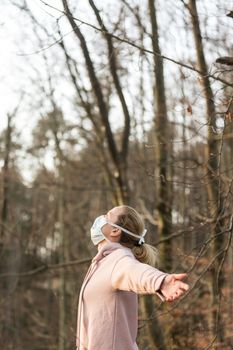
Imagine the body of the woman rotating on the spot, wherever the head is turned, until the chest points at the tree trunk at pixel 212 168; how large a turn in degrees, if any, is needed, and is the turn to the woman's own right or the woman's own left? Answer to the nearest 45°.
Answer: approximately 90° to the woman's own right

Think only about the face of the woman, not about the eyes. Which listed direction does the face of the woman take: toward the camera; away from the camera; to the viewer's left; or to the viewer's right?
to the viewer's left

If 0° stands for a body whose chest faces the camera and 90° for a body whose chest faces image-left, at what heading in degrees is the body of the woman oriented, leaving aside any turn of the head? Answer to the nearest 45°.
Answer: approximately 90°

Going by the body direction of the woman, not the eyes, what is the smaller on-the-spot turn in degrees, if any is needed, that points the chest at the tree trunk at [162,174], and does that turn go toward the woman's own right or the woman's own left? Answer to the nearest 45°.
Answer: approximately 90° to the woman's own right
